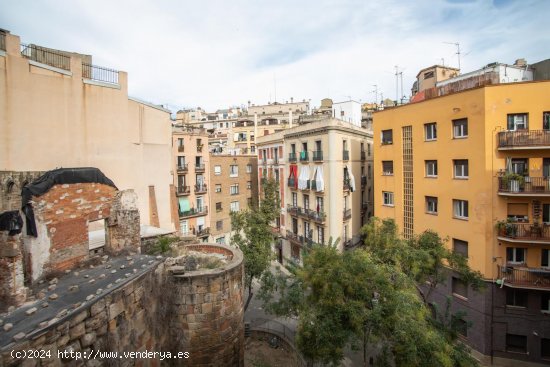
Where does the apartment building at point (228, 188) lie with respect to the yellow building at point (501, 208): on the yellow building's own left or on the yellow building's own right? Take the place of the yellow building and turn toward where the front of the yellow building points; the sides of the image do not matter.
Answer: on the yellow building's own right

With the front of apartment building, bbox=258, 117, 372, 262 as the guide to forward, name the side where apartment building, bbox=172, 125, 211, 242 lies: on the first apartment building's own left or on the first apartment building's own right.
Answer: on the first apartment building's own right

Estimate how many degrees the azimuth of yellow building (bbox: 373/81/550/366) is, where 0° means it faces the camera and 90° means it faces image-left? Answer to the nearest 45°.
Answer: approximately 0°

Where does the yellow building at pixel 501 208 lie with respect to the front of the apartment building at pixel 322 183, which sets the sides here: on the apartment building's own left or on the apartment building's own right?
on the apartment building's own left

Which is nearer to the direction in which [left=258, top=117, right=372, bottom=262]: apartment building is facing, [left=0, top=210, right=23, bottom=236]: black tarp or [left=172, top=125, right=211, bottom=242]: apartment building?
the black tarp

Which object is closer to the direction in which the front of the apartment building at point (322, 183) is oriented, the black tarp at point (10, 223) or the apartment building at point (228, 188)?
the black tarp

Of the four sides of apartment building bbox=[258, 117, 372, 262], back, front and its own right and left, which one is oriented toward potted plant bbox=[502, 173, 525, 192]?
left

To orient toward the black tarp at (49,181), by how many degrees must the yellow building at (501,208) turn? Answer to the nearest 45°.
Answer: approximately 45° to its right
